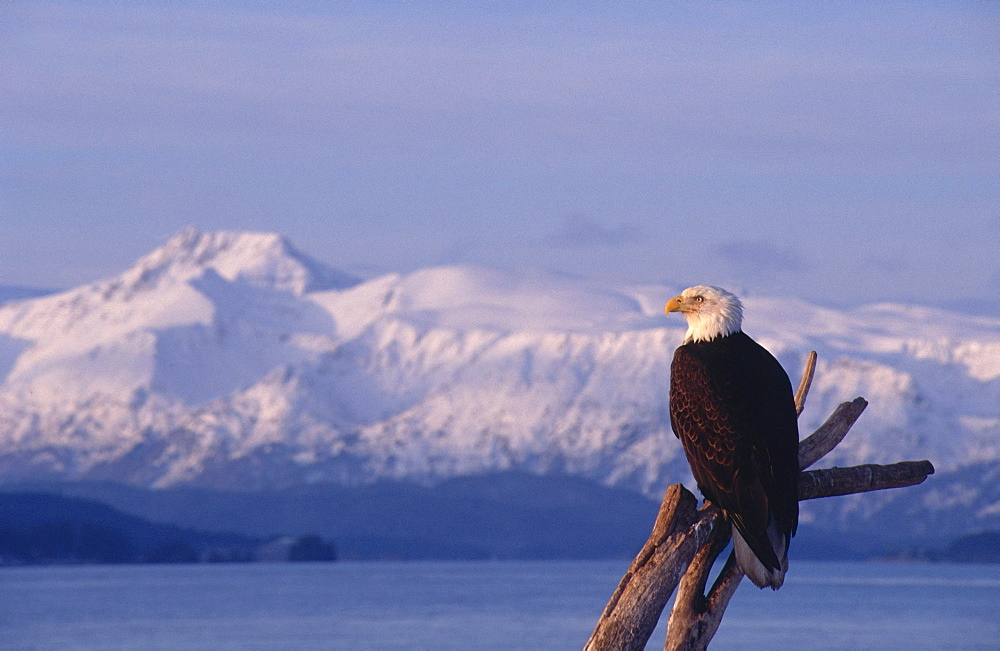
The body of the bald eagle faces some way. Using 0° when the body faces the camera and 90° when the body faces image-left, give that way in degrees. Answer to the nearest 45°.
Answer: approximately 135°

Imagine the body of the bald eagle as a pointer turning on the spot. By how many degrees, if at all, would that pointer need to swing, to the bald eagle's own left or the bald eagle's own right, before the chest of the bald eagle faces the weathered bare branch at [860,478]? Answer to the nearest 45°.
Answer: approximately 135° to the bald eagle's own right

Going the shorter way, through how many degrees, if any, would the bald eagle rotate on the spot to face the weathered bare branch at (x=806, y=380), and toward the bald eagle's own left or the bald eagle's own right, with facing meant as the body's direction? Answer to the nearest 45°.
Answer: approximately 90° to the bald eagle's own right

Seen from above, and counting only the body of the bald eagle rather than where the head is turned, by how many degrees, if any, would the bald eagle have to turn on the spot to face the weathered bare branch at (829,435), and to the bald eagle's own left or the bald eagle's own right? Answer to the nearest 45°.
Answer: approximately 90° to the bald eagle's own right
